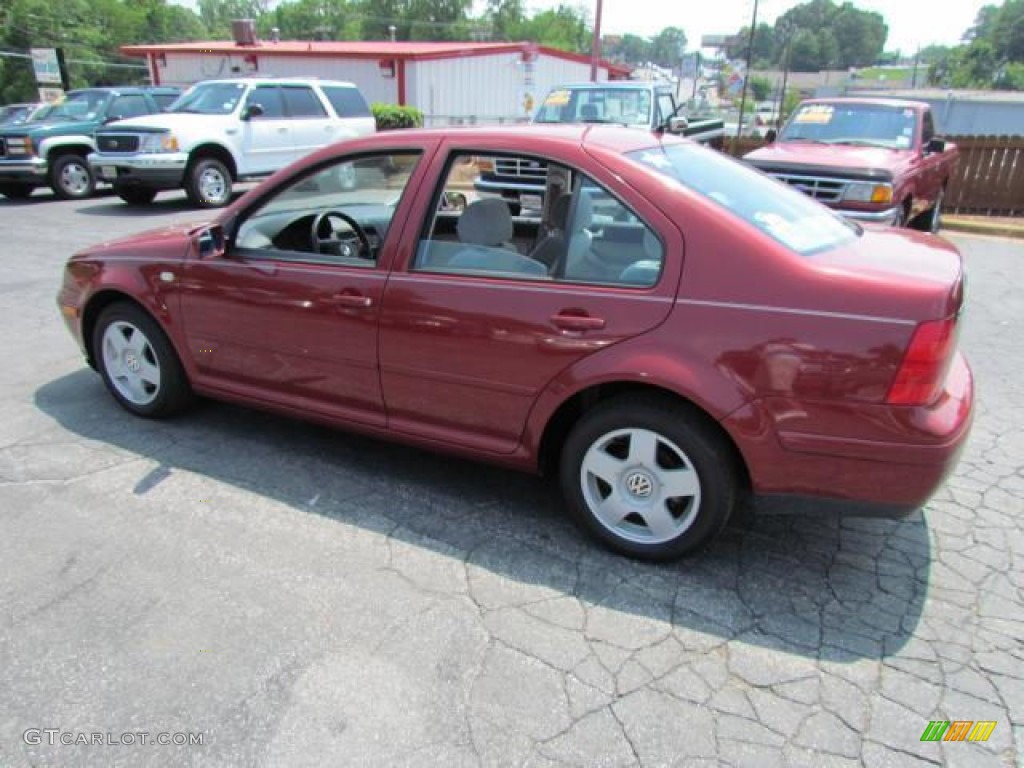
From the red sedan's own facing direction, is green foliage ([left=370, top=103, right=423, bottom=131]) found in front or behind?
in front

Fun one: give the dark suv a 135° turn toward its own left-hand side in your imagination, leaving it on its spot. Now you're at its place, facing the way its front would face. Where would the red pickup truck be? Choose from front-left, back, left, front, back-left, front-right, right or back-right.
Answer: front-right

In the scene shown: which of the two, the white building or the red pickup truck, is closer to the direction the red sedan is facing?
the white building

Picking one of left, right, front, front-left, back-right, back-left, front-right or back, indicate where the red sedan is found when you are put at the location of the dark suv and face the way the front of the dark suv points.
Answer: front-left

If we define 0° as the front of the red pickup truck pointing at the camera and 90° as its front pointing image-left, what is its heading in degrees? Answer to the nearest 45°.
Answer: approximately 45°

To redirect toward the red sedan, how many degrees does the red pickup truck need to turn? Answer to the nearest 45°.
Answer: approximately 45° to its left

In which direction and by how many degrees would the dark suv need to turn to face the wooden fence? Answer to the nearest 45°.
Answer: approximately 90° to its left

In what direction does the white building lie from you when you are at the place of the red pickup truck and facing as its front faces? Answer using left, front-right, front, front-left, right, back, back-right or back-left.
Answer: right

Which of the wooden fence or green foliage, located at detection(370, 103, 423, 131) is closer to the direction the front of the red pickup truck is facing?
the green foliage

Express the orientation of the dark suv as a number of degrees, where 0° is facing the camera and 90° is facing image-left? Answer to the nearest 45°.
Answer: approximately 45°

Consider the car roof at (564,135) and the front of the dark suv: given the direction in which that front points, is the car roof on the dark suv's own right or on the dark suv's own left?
on the dark suv's own left

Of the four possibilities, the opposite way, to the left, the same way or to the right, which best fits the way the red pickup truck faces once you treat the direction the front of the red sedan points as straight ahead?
to the left

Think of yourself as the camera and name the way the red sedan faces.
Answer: facing away from the viewer and to the left of the viewer

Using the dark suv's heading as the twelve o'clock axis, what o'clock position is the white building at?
The white building is roughly at 6 o'clock from the dark suv.
